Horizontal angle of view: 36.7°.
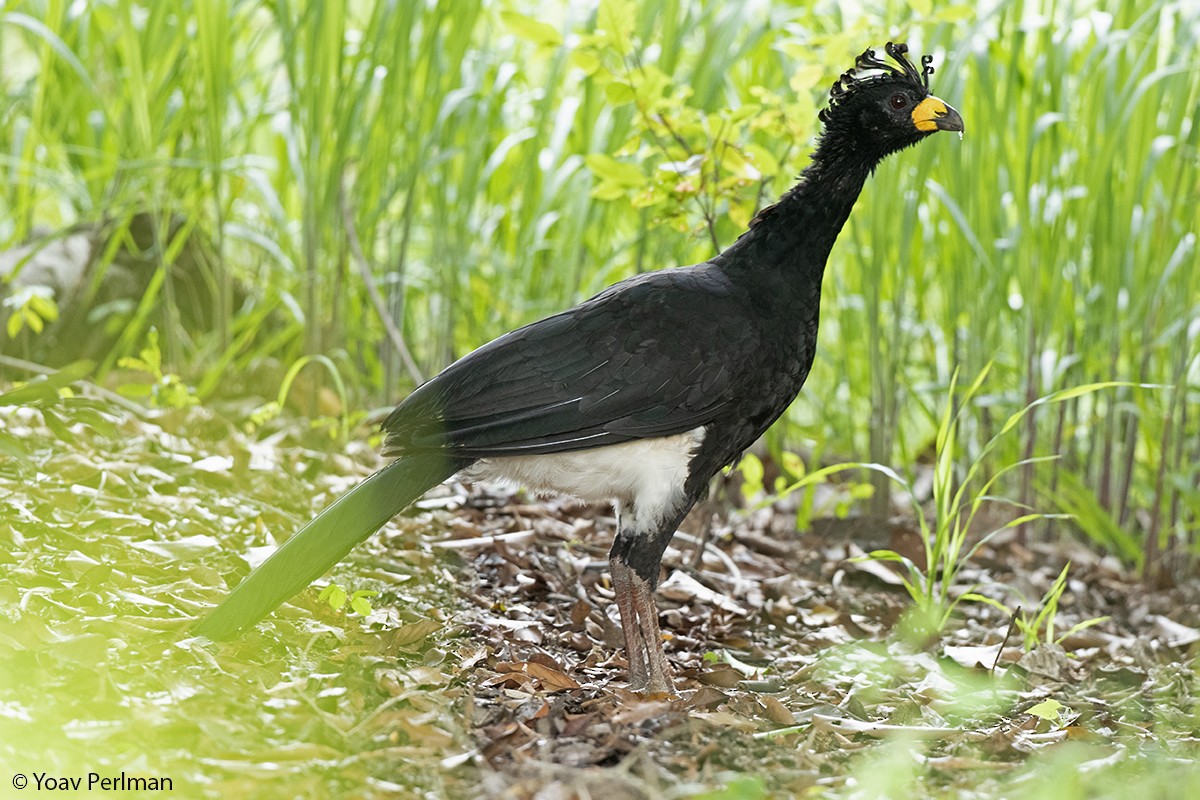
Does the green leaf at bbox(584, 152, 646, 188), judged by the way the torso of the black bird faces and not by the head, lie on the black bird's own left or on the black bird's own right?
on the black bird's own left

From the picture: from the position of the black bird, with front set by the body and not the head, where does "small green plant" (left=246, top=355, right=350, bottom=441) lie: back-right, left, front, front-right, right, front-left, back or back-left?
back-left

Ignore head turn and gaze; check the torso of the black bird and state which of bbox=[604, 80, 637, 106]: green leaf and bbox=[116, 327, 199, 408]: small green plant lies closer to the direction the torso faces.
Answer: the green leaf

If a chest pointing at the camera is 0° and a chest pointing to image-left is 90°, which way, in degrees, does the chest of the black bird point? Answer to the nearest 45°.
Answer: approximately 270°

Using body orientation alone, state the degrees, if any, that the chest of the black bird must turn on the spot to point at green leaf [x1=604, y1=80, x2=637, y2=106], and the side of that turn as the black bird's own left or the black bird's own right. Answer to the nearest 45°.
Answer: approximately 90° to the black bird's own left

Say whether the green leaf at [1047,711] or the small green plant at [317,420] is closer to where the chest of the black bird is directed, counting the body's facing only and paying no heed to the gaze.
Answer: the green leaf

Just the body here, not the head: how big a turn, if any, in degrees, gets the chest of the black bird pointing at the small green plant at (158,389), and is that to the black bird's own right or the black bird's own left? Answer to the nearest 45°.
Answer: approximately 135° to the black bird's own left
